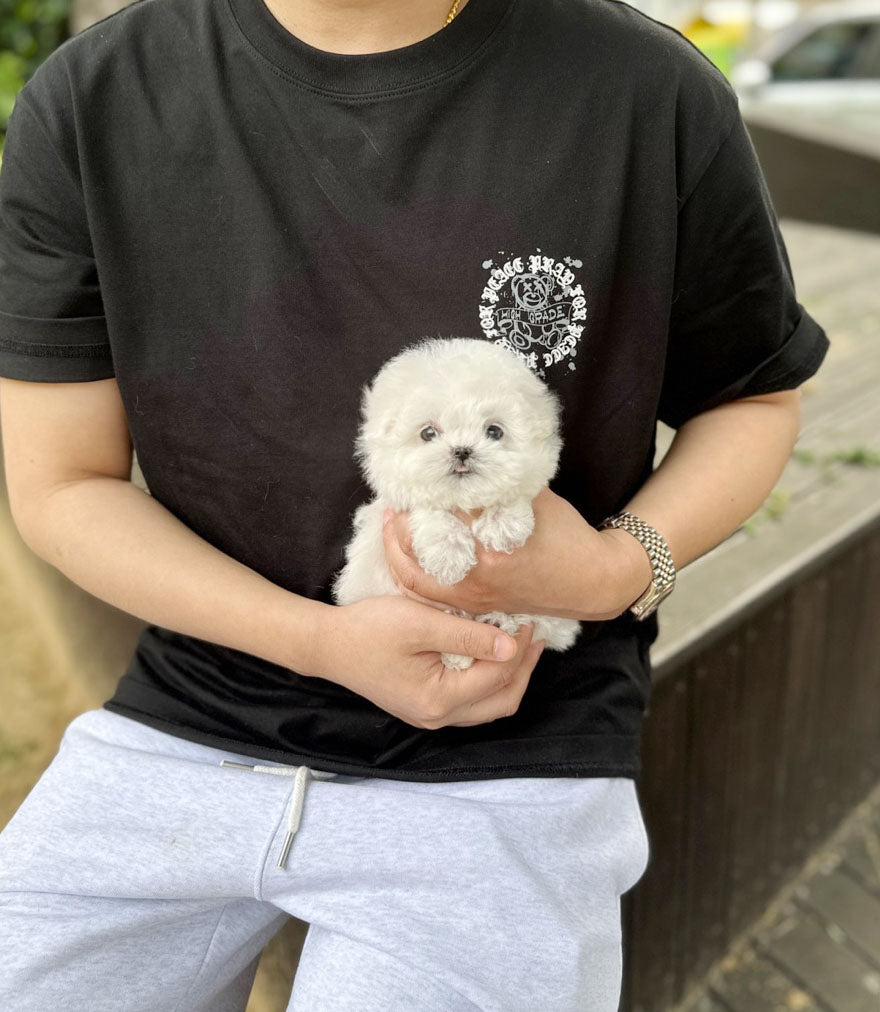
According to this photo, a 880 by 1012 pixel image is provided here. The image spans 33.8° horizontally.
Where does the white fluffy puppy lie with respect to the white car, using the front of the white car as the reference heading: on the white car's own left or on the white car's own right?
on the white car's own left

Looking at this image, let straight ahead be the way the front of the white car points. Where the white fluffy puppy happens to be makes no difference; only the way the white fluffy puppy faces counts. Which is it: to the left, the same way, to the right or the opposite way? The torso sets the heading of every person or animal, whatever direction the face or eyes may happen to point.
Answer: to the left

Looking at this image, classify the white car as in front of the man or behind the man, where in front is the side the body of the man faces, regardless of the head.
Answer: behind

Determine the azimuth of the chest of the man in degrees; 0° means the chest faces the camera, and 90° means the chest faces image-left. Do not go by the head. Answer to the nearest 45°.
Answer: approximately 0°

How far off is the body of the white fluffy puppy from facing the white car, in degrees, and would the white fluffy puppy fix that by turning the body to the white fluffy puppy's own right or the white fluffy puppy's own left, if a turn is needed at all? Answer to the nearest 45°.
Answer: approximately 180°

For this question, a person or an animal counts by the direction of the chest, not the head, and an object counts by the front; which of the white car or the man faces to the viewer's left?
the white car

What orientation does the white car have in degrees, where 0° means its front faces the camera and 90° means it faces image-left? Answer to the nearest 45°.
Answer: approximately 90°

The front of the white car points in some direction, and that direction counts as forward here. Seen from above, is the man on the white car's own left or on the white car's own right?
on the white car's own left

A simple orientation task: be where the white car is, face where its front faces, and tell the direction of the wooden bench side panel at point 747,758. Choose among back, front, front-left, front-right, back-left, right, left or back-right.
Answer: left
